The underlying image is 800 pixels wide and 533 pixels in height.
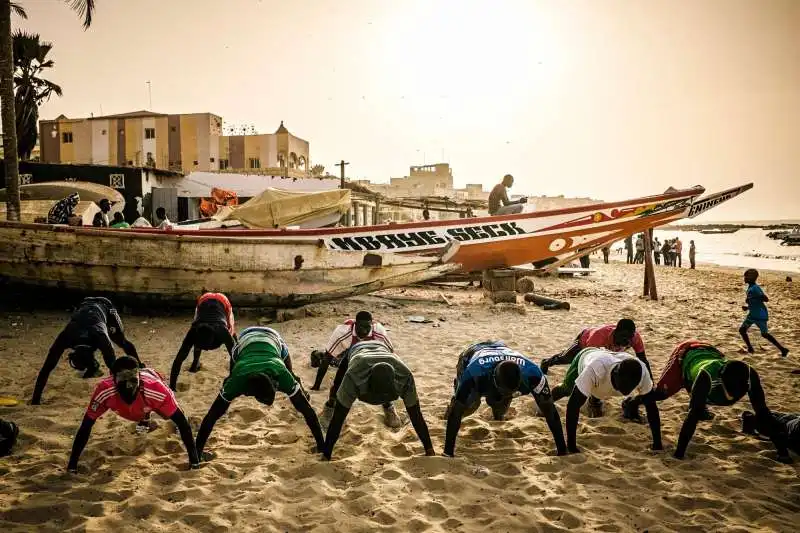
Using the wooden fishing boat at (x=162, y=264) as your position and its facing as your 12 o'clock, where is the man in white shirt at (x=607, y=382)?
The man in white shirt is roughly at 2 o'clock from the wooden fishing boat.

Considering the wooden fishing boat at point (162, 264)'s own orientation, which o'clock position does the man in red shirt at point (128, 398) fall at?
The man in red shirt is roughly at 3 o'clock from the wooden fishing boat.

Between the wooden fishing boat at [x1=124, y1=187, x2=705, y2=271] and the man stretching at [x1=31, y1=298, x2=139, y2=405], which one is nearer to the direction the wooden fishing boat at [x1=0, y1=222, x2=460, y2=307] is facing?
the wooden fishing boat

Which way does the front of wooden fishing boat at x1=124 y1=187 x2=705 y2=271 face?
to the viewer's right

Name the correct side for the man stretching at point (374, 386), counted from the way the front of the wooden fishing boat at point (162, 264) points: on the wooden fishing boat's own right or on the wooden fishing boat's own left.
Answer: on the wooden fishing boat's own right

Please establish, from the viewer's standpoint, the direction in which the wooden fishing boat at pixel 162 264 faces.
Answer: facing to the right of the viewer

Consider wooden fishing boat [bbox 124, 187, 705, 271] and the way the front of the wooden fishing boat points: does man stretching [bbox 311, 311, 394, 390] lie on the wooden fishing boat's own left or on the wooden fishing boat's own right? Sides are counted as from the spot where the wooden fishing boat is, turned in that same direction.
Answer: on the wooden fishing boat's own right

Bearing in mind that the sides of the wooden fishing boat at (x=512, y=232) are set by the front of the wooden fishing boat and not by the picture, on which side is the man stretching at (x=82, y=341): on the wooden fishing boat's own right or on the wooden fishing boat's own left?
on the wooden fishing boat's own right

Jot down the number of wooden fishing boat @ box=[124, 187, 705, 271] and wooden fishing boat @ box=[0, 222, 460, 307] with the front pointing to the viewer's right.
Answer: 2

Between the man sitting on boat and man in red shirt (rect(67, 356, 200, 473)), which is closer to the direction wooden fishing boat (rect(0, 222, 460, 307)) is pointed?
the man sitting on boat

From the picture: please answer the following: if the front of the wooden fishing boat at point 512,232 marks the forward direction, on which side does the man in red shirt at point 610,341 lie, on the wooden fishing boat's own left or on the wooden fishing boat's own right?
on the wooden fishing boat's own right
